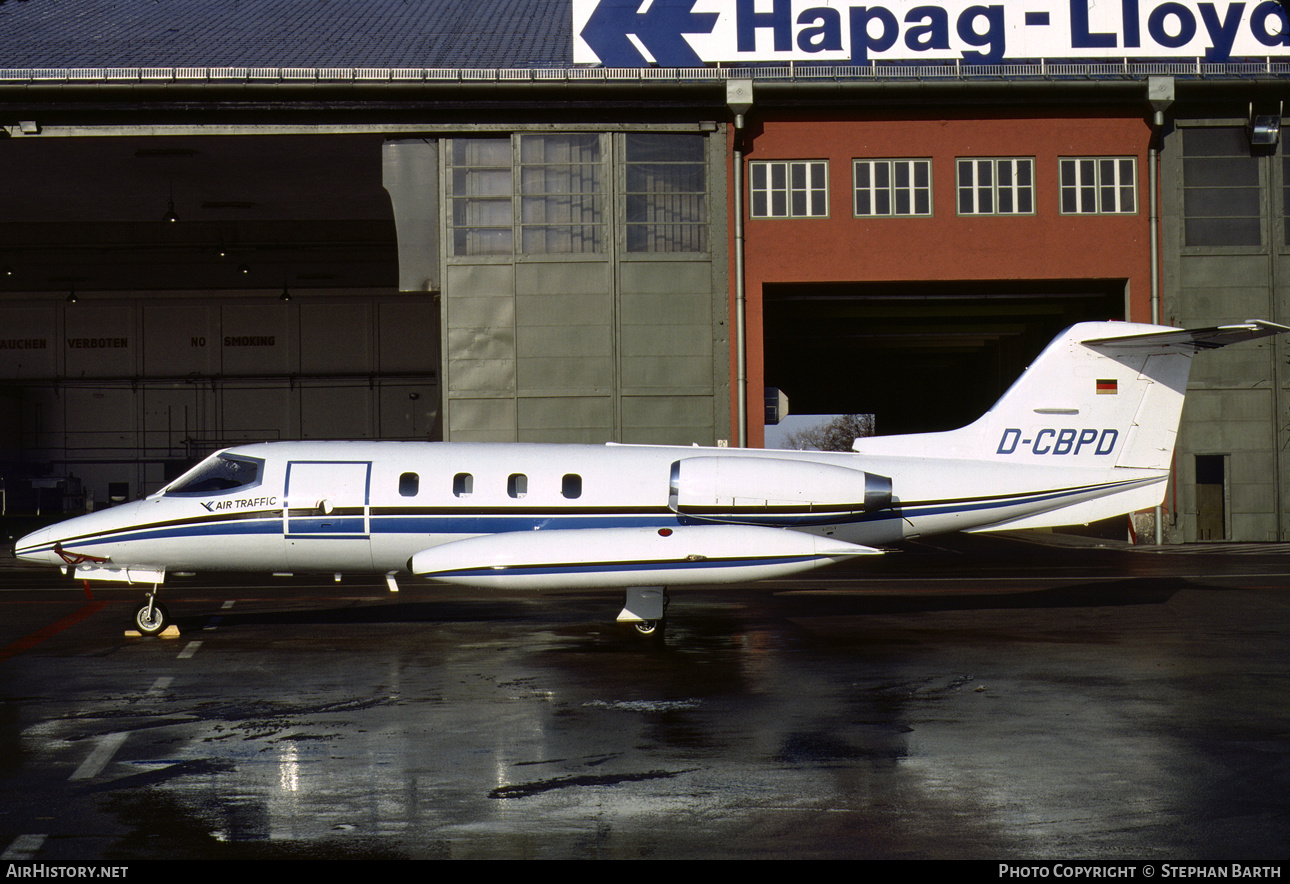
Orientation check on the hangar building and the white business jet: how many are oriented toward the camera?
1

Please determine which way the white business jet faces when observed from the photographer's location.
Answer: facing to the left of the viewer

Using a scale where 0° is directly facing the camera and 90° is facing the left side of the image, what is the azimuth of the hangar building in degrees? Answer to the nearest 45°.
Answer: approximately 0°

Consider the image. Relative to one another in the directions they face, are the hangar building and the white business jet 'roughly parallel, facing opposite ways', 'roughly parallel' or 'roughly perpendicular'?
roughly perpendicular

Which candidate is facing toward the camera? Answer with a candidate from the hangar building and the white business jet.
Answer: the hangar building

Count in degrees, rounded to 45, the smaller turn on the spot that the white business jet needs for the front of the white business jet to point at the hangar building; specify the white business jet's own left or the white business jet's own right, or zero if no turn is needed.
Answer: approximately 90° to the white business jet's own right

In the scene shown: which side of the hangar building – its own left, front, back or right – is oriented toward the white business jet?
front
